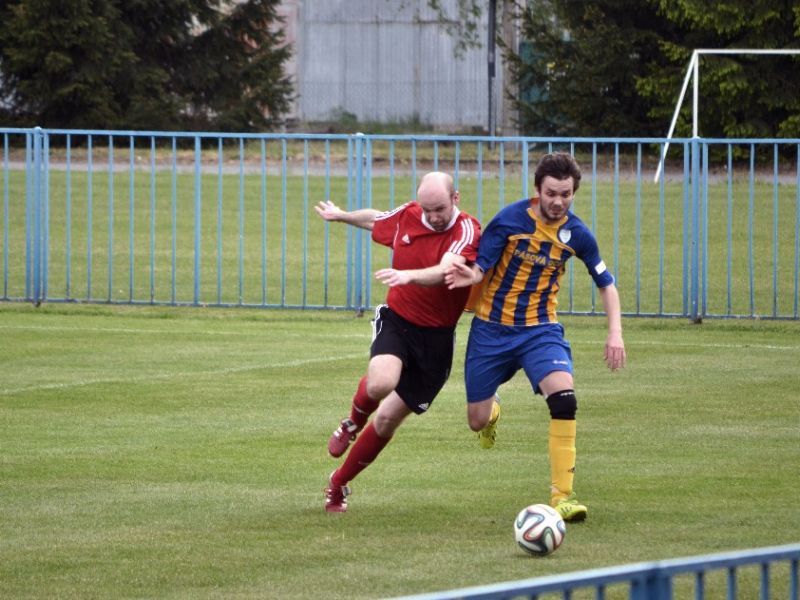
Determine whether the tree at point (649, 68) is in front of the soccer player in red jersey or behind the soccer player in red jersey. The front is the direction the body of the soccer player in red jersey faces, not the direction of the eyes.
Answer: behind

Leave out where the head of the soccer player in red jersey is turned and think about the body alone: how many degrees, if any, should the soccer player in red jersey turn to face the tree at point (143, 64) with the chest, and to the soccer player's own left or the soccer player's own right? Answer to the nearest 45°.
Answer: approximately 180°

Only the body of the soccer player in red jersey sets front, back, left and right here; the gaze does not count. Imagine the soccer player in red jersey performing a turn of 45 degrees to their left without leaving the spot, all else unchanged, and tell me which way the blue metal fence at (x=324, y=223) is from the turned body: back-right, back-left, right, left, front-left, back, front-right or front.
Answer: back-left

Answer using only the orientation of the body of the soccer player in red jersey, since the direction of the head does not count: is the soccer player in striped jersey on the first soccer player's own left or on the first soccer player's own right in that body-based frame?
on the first soccer player's own left

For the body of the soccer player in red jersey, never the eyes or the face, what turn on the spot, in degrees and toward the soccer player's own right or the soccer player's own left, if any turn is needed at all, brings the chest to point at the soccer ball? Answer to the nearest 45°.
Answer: approximately 45° to the soccer player's own left

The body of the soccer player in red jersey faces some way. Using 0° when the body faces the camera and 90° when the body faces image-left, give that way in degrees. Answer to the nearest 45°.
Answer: approximately 0°

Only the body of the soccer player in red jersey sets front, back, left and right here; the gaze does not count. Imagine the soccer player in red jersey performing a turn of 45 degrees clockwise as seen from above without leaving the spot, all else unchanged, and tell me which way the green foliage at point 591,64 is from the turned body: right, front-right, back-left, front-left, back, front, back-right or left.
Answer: back-right

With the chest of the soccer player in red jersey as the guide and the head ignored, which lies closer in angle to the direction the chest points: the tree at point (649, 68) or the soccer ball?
the soccer ball

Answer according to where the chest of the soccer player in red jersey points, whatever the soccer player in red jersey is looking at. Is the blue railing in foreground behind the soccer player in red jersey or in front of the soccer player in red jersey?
in front
